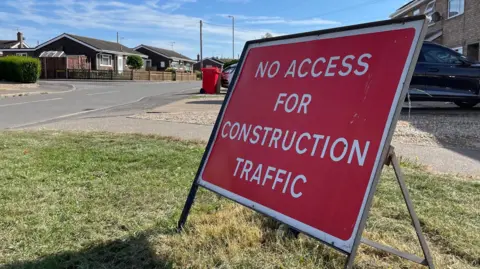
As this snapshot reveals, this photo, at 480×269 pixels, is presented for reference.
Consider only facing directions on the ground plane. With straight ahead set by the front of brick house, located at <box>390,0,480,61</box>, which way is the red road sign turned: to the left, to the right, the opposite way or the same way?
the same way

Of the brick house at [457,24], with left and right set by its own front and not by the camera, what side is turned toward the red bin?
front

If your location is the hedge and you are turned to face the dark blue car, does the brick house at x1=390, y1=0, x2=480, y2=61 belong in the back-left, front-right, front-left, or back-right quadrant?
front-left

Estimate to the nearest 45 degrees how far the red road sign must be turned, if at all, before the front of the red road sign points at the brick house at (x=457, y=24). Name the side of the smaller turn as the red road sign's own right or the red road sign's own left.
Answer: approximately 135° to the red road sign's own right

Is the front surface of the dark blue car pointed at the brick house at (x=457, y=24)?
no

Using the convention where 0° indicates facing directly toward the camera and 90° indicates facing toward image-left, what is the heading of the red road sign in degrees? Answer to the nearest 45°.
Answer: approximately 45°

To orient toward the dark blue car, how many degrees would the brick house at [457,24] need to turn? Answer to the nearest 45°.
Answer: approximately 45° to its left

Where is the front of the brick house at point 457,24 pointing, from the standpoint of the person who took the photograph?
facing the viewer and to the left of the viewer

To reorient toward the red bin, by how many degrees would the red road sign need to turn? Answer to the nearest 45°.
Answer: approximately 135° to its right

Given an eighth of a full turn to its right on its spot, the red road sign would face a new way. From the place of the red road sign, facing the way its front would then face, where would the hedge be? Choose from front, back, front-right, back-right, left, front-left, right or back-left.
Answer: front-right

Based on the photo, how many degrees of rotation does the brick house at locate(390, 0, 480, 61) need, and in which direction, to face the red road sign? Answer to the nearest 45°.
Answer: approximately 45° to its left

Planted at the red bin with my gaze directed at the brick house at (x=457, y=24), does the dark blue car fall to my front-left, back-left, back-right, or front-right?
front-right
